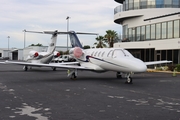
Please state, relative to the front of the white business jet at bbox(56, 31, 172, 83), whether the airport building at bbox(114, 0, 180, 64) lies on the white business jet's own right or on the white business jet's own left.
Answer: on the white business jet's own left

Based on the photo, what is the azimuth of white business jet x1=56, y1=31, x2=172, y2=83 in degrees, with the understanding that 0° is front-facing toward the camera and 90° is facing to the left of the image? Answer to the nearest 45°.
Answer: approximately 315°
